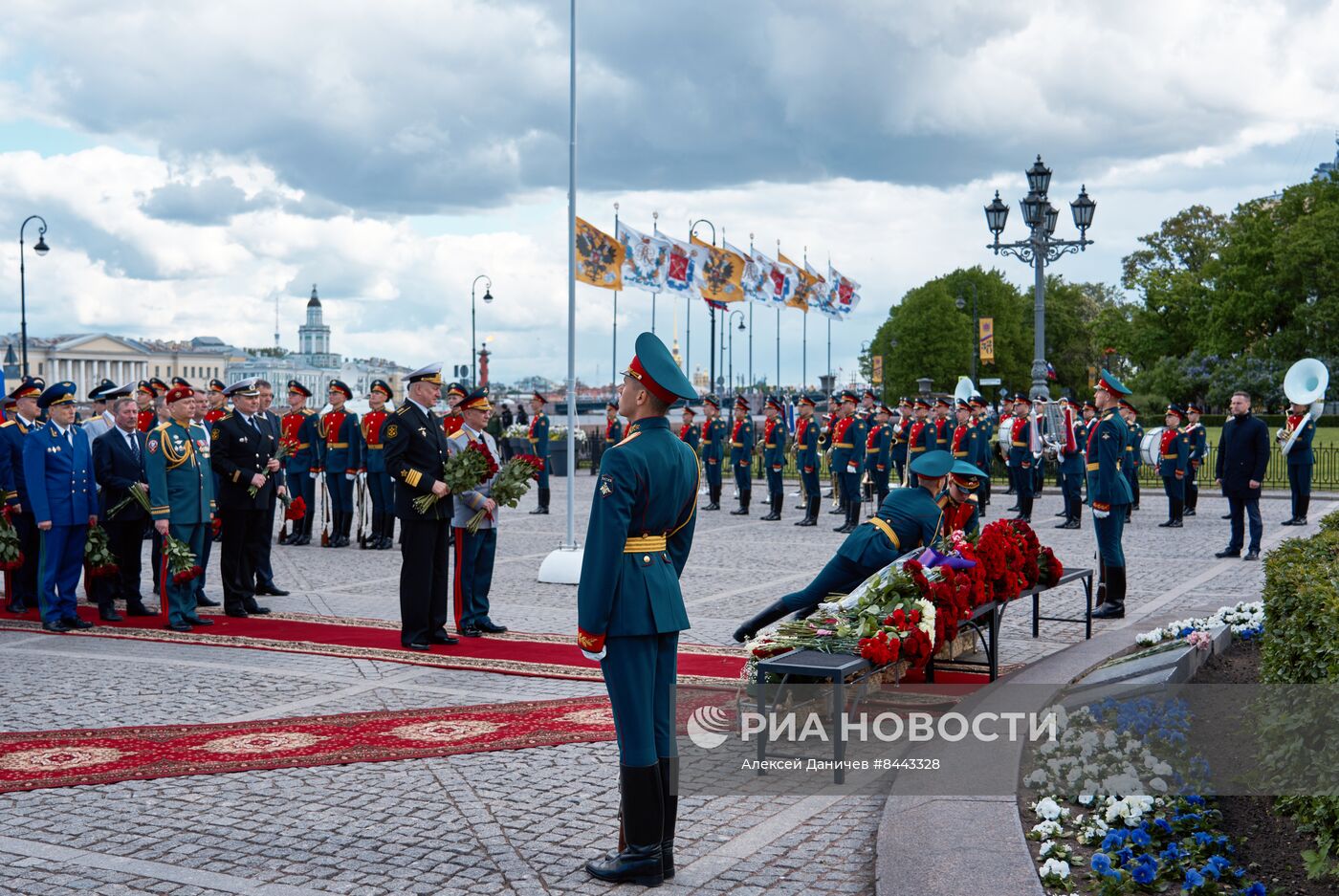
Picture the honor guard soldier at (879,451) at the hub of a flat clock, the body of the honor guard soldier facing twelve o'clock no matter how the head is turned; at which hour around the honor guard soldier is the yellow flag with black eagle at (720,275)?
The yellow flag with black eagle is roughly at 4 o'clock from the honor guard soldier.

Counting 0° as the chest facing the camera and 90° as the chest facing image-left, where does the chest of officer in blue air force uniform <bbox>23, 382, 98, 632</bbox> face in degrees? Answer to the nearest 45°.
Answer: approximately 315°

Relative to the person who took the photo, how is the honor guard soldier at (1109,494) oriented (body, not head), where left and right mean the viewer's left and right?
facing to the left of the viewer

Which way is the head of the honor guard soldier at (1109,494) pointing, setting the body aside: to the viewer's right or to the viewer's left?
to the viewer's left

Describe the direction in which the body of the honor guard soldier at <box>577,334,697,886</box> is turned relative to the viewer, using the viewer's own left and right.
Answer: facing away from the viewer and to the left of the viewer

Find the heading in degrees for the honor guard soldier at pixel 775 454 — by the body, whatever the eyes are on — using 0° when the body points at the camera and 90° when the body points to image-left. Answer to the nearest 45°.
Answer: approximately 45°

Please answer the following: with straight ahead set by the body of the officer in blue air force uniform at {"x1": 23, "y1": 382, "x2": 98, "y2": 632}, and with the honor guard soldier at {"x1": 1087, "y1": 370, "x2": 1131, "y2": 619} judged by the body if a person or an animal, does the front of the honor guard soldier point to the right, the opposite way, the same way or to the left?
the opposite way

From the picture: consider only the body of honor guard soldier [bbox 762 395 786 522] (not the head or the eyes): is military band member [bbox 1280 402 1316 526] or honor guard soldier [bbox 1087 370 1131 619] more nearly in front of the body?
the honor guard soldier

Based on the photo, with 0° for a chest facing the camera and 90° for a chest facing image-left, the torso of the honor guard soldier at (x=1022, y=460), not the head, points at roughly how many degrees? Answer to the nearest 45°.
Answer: approximately 45°
